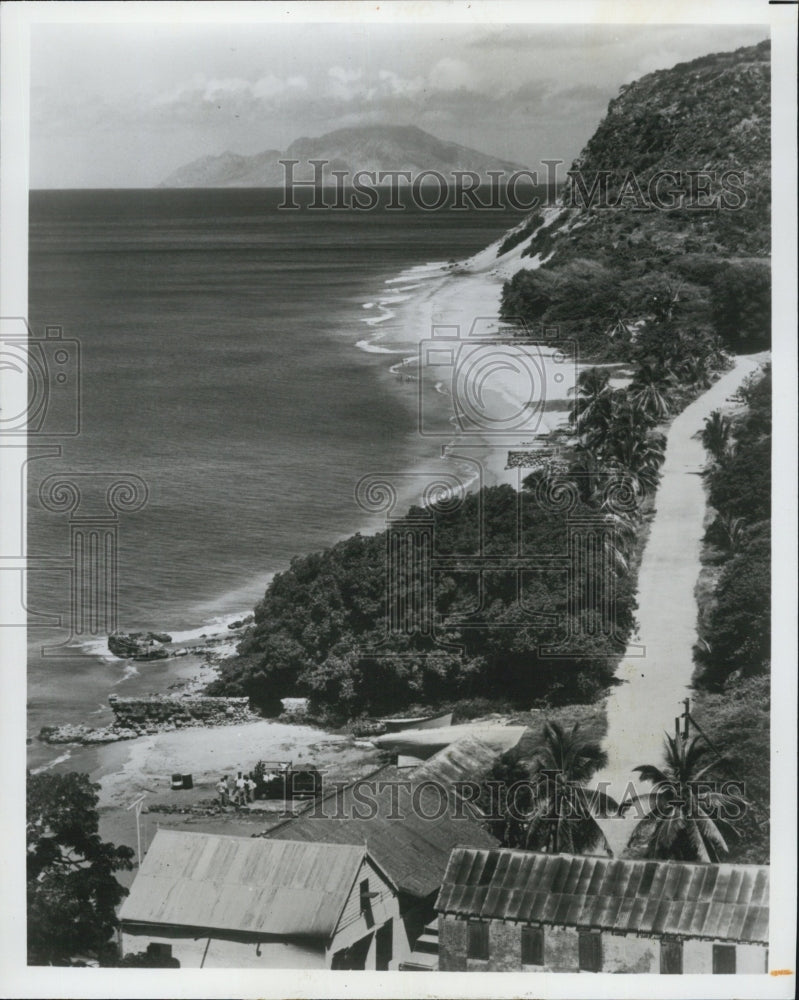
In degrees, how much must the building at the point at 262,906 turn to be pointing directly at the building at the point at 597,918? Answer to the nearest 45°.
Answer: approximately 45° to its left

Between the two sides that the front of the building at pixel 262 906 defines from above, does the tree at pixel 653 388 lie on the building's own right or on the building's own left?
on the building's own left

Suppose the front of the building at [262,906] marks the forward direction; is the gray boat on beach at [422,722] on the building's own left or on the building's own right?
on the building's own left
